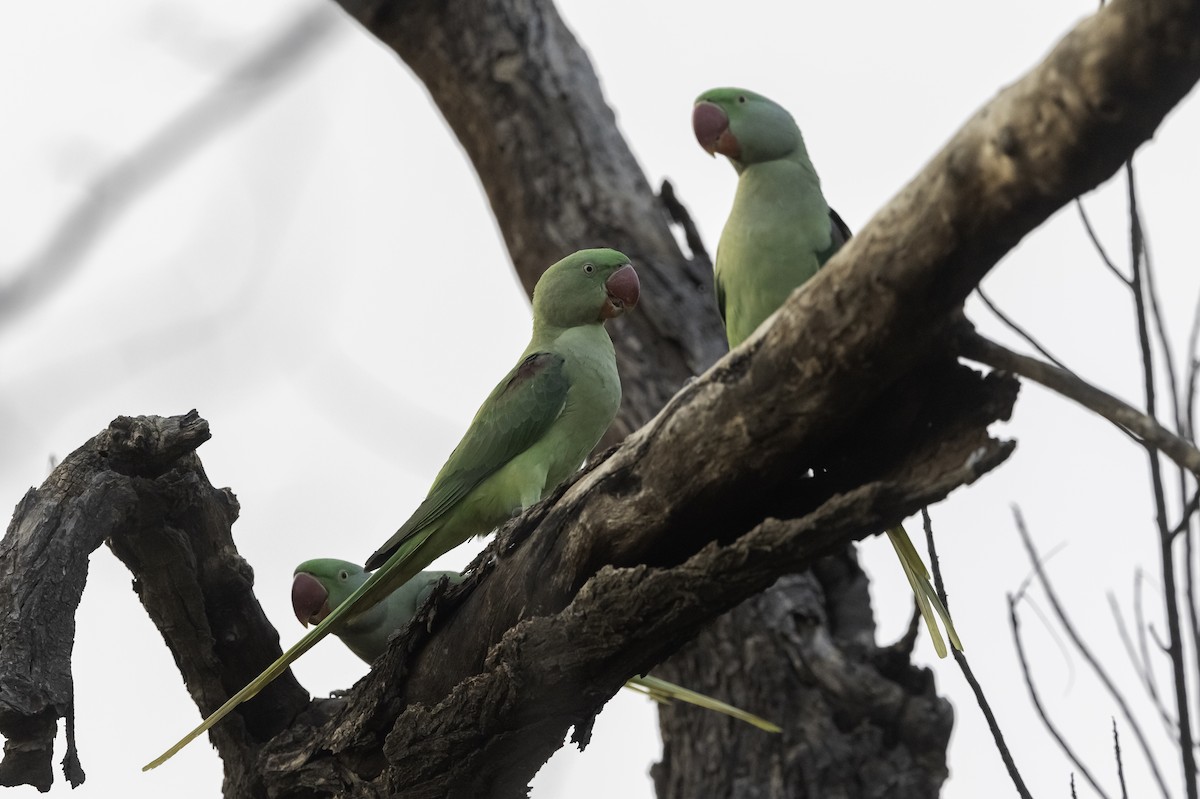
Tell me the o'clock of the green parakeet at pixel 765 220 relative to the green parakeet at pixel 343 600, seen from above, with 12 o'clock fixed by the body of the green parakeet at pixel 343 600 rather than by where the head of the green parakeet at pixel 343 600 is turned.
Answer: the green parakeet at pixel 765 220 is roughly at 7 o'clock from the green parakeet at pixel 343 600.

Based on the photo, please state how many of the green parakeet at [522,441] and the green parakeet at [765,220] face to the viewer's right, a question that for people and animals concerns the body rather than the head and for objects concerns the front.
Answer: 1

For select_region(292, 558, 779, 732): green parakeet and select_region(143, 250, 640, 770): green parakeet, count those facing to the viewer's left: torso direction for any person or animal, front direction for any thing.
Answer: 1

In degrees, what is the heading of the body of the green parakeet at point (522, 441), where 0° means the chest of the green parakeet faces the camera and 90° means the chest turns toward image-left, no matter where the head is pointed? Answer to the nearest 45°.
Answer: approximately 270°

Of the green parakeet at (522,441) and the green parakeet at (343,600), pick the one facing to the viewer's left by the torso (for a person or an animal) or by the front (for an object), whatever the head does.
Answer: the green parakeet at (343,600)

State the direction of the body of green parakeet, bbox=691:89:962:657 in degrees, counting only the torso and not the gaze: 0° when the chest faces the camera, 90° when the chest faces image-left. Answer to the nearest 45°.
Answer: approximately 45°

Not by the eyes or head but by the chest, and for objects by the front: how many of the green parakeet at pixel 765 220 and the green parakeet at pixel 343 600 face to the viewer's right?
0

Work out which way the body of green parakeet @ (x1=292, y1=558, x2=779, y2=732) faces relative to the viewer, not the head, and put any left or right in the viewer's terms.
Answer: facing to the left of the viewer

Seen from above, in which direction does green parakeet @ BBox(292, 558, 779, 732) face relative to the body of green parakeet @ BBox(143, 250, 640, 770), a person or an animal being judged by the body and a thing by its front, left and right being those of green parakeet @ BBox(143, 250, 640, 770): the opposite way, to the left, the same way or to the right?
the opposite way

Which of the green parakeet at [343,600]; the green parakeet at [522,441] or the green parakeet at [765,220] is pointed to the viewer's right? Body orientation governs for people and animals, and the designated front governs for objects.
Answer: the green parakeet at [522,441]
